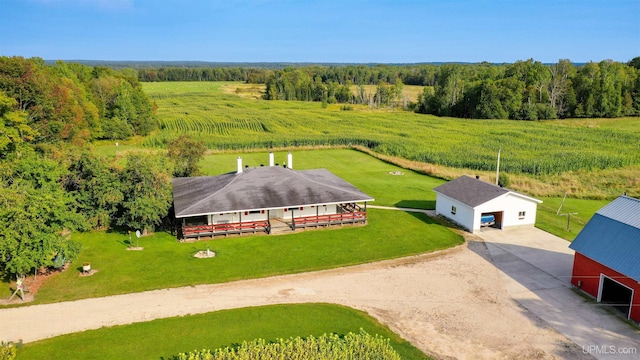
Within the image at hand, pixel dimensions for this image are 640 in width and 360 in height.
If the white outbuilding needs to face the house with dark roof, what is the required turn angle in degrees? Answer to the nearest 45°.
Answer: approximately 135° to its right

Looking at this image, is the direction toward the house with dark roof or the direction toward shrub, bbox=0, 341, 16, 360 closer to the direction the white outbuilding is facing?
the shrub

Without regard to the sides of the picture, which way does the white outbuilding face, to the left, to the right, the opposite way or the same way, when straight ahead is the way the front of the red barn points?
to the left

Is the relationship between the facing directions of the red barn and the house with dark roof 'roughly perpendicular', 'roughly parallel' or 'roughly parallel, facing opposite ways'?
roughly perpendicular

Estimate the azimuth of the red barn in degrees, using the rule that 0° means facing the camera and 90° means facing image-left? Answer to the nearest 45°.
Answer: approximately 45°

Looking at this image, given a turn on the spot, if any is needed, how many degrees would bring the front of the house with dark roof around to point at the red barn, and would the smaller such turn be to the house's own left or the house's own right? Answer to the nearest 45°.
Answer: approximately 45° to the house's own left

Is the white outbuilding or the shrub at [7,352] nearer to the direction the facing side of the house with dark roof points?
the shrub

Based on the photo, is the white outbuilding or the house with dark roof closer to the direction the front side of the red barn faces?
the house with dark roof
